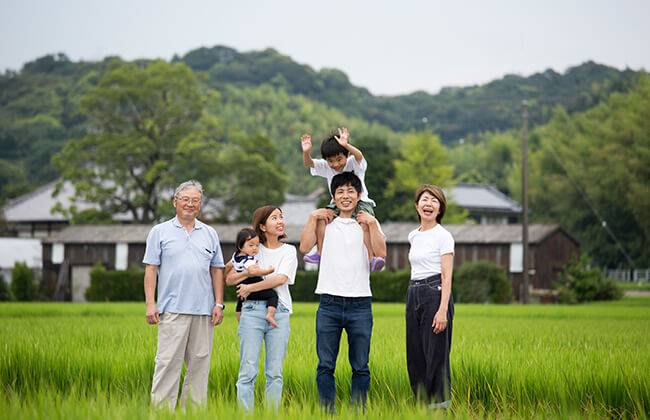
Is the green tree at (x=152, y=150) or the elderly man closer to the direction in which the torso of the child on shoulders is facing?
the elderly man

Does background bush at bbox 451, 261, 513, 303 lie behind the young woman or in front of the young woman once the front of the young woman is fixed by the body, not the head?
behind

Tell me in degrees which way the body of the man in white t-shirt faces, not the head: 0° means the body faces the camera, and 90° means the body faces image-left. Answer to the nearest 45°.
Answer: approximately 0°

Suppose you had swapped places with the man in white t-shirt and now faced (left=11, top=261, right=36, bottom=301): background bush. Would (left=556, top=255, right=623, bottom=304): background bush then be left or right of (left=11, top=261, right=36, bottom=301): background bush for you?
right

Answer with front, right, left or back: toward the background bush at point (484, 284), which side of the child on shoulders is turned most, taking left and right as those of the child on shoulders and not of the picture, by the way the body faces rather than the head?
back

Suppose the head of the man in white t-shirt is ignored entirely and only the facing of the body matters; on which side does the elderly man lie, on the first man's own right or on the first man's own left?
on the first man's own right

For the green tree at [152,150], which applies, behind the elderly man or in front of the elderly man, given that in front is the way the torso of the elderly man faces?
behind
